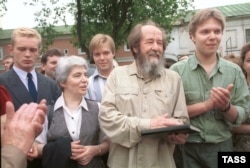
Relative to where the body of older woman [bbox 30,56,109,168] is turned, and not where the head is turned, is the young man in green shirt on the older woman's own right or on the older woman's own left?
on the older woman's own left

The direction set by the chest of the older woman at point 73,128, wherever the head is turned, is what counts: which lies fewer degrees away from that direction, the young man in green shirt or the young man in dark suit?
the young man in green shirt

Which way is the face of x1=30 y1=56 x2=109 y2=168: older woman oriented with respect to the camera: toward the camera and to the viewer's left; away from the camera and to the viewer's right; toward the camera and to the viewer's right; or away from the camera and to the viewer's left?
toward the camera and to the viewer's right

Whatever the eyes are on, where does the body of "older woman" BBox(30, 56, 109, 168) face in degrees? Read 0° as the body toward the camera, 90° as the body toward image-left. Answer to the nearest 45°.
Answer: approximately 0°

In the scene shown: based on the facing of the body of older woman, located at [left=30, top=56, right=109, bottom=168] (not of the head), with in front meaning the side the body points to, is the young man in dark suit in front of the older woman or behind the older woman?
behind
